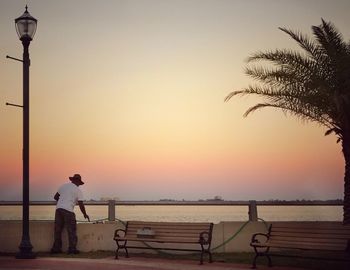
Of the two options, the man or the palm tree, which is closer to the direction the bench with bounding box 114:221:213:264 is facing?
the man

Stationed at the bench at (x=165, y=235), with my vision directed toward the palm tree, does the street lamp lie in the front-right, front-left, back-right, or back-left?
back-left
